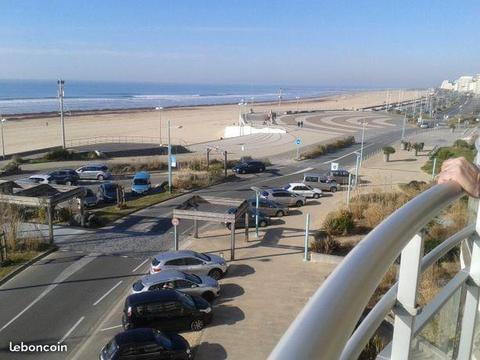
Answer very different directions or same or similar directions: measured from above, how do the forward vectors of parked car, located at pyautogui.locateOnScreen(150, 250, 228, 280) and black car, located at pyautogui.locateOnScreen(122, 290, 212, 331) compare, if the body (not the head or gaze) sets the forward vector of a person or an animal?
same or similar directions

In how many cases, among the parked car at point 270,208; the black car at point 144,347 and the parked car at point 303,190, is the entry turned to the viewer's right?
3

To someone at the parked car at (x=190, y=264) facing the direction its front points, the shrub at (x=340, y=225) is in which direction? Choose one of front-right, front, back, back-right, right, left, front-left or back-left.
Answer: front-left

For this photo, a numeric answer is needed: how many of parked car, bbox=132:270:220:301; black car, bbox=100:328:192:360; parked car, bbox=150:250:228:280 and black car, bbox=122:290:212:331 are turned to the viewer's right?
4

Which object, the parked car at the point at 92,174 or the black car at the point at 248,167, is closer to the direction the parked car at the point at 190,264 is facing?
the black car

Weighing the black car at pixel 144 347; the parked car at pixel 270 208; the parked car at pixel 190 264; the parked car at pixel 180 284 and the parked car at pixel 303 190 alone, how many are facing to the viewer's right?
5

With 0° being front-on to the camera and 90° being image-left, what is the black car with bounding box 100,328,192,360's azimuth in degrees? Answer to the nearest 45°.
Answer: approximately 270°

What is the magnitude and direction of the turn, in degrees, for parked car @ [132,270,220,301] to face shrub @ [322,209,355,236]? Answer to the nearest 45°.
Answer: approximately 45° to its left

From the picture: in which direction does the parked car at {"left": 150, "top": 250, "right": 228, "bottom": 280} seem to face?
to the viewer's right

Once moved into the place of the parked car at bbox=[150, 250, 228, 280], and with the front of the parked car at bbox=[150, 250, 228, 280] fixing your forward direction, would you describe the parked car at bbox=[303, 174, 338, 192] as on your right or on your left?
on your left

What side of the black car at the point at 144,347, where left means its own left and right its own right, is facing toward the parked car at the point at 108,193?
left

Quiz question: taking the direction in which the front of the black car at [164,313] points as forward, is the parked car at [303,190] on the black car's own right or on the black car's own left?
on the black car's own left

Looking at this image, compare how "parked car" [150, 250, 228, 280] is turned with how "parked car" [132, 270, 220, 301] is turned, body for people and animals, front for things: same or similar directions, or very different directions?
same or similar directions

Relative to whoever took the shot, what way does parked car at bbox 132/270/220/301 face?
facing to the right of the viewer

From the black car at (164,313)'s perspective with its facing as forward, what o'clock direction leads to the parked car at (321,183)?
The parked car is roughly at 10 o'clock from the black car.

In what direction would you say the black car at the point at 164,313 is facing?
to the viewer's right

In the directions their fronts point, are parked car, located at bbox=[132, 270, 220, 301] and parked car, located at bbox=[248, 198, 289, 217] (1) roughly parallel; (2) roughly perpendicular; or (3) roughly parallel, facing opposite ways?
roughly parallel
